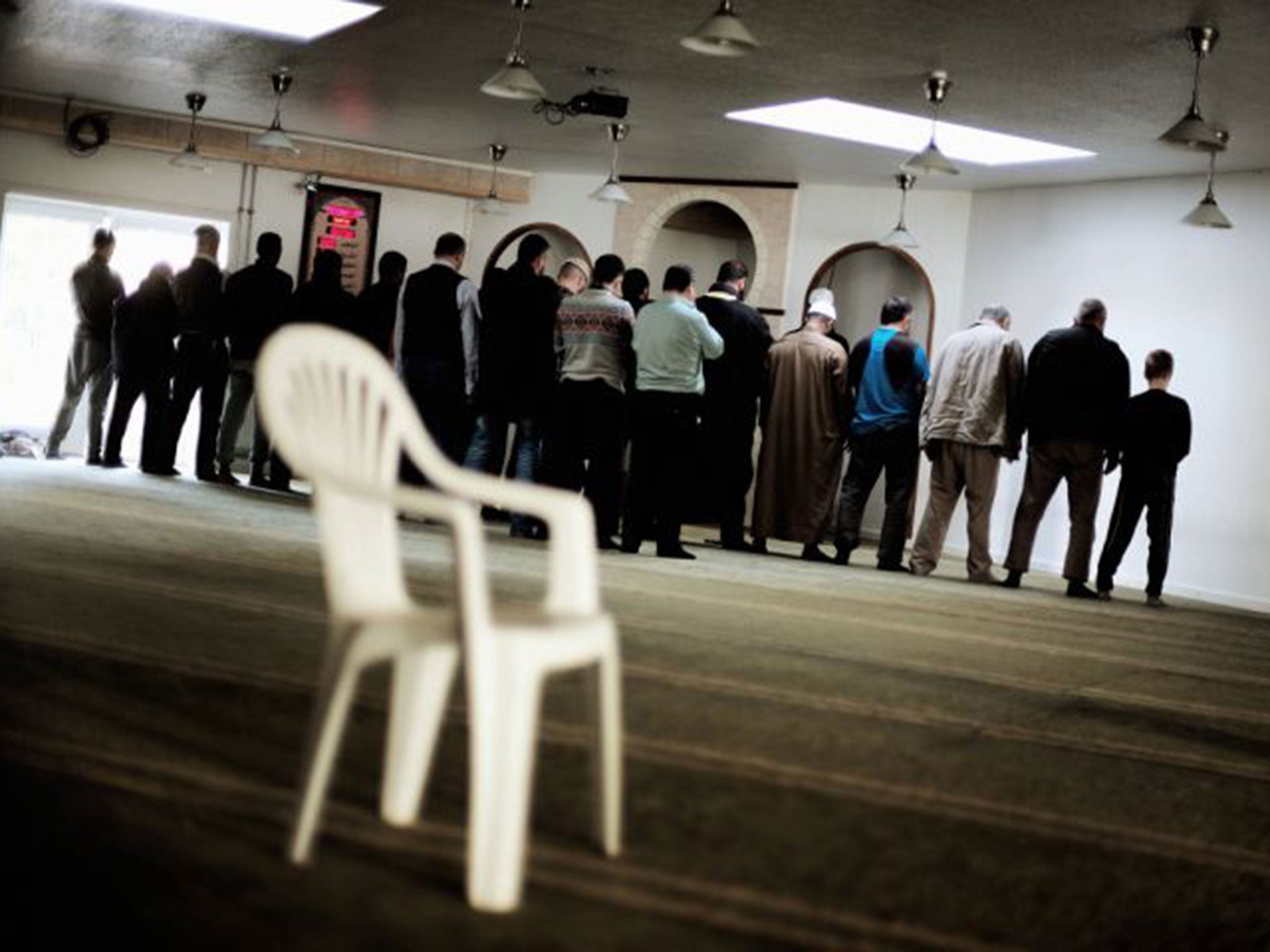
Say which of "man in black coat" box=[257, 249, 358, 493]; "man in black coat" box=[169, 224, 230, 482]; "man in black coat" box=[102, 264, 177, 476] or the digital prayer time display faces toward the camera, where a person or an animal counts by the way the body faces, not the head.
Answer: the digital prayer time display

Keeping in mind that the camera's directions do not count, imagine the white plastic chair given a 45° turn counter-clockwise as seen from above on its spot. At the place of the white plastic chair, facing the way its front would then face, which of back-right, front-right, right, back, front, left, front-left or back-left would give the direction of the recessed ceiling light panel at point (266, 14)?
left

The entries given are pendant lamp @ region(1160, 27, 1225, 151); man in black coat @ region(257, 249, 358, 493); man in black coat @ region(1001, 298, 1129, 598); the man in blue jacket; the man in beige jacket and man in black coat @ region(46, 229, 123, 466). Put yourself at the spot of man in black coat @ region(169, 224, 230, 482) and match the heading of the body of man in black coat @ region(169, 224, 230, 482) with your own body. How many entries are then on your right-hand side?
5

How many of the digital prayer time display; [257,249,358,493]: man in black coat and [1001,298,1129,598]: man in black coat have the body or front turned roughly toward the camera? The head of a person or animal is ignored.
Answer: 1

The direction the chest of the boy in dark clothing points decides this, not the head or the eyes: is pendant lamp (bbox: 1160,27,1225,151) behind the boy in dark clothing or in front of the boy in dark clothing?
behind

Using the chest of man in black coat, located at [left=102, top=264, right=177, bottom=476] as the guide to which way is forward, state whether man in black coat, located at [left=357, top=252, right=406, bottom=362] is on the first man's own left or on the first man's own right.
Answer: on the first man's own right

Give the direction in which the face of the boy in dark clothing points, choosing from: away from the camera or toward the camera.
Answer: away from the camera

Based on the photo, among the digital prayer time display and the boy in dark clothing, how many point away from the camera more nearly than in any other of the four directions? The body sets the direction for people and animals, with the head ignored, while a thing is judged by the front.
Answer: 1

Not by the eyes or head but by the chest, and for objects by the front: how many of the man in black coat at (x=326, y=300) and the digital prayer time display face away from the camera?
1

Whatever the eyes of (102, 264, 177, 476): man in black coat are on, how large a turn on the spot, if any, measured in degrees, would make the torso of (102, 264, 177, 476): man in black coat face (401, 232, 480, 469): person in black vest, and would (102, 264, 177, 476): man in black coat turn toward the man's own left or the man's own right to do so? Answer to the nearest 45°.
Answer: approximately 90° to the man's own right

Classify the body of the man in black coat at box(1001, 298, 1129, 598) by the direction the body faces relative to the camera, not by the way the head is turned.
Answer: away from the camera

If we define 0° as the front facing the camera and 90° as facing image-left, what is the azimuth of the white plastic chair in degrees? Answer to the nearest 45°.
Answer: approximately 315°

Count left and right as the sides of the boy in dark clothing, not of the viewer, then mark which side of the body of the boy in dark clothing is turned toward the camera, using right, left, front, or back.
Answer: back

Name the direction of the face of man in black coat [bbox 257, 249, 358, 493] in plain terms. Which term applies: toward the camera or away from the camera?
away from the camera

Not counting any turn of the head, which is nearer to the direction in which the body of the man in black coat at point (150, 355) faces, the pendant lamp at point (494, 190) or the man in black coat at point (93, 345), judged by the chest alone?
the pendant lamp
